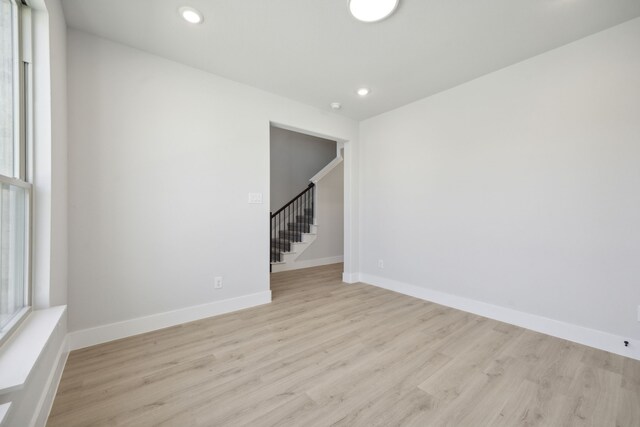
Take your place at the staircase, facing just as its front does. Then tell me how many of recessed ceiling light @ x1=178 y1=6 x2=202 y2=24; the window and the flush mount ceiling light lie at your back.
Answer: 0

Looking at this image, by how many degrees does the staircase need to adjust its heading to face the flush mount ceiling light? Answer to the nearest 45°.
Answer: approximately 45° to its left

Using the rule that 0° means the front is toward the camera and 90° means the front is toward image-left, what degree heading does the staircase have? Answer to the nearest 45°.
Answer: approximately 45°

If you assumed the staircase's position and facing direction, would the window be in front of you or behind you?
in front

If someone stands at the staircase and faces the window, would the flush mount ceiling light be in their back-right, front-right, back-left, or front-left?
front-left
